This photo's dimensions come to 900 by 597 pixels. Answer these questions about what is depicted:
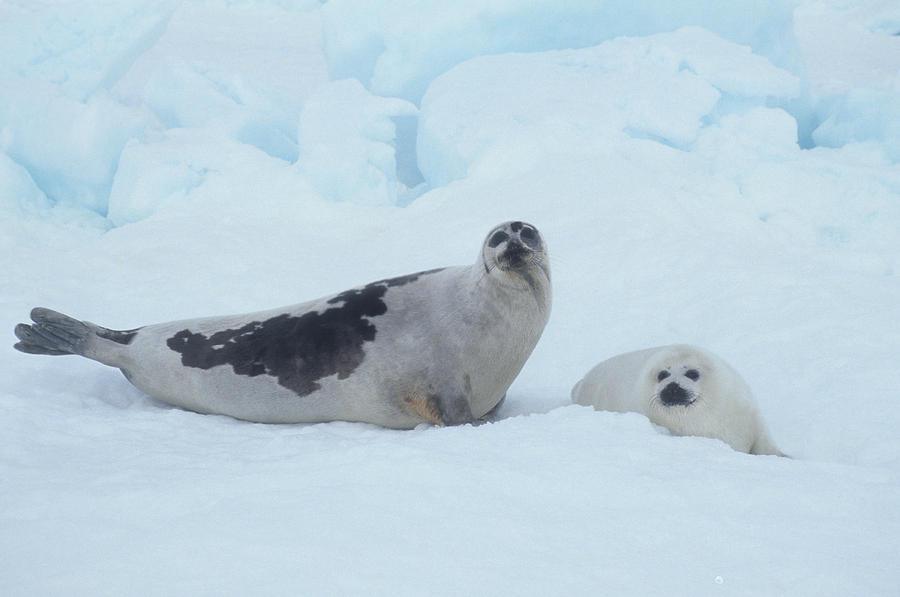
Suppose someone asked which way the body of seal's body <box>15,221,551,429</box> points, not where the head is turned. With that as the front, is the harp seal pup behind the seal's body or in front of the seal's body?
in front

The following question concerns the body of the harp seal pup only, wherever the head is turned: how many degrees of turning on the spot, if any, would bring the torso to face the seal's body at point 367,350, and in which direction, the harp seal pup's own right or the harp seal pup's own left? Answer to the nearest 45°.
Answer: approximately 135° to the harp seal pup's own right

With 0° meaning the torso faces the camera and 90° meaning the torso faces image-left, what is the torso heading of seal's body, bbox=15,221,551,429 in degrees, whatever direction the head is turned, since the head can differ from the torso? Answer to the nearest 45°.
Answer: approximately 270°

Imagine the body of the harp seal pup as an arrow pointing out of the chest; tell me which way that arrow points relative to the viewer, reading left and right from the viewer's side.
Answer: facing the viewer and to the right of the viewer

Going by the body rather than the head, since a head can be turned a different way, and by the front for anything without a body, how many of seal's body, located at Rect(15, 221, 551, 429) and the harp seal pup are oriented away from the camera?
0
